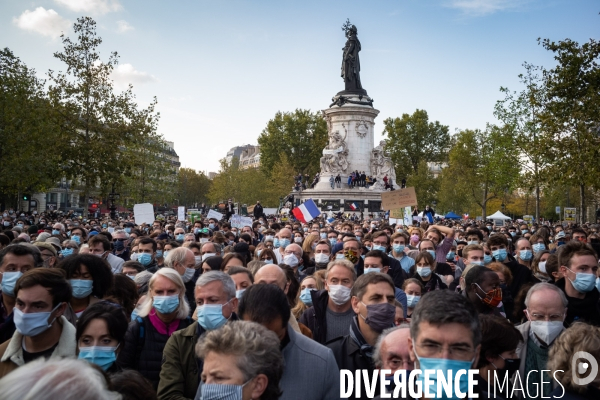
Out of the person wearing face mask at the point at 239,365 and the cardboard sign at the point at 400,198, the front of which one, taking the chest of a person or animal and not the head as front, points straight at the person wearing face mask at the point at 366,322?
the cardboard sign

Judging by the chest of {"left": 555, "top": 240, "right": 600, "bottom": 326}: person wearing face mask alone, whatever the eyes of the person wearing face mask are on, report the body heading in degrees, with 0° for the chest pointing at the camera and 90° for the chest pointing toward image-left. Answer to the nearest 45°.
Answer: approximately 315°

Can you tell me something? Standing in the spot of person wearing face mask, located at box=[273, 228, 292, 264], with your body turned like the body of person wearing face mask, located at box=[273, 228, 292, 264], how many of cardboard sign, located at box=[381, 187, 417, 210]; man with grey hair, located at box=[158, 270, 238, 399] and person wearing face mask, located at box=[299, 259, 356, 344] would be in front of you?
2

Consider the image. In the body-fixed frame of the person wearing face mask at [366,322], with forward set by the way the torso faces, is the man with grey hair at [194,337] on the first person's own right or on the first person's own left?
on the first person's own right

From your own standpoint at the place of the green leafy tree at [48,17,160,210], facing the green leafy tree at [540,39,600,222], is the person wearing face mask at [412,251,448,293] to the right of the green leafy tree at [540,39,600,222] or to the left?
right

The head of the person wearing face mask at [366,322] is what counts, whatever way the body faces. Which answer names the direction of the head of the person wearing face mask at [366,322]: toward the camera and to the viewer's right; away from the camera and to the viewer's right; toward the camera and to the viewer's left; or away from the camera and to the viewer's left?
toward the camera and to the viewer's right

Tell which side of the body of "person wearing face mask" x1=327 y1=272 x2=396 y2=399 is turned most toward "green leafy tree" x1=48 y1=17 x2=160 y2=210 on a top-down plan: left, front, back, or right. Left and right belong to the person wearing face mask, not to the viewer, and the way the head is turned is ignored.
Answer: back

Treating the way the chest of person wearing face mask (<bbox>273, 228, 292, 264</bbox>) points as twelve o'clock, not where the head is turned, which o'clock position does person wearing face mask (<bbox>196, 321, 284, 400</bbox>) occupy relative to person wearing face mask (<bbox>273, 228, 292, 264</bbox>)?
person wearing face mask (<bbox>196, 321, 284, 400</bbox>) is roughly at 12 o'clock from person wearing face mask (<bbox>273, 228, 292, 264</bbox>).

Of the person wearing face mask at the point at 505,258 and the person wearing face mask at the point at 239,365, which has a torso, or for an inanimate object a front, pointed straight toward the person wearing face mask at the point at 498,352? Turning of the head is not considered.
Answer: the person wearing face mask at the point at 505,258

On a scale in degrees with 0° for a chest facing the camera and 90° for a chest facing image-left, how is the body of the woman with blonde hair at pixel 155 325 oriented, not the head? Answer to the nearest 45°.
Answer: approximately 0°

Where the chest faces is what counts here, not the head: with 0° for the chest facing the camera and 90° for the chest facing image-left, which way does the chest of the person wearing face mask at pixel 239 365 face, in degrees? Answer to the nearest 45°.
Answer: approximately 45°

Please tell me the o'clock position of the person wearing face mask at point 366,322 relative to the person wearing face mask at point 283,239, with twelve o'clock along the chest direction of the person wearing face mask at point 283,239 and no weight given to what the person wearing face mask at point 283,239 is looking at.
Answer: the person wearing face mask at point 366,322 is roughly at 12 o'clock from the person wearing face mask at point 283,239.
